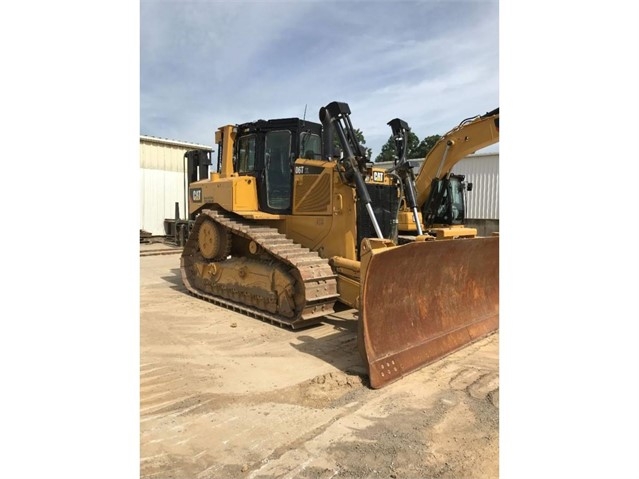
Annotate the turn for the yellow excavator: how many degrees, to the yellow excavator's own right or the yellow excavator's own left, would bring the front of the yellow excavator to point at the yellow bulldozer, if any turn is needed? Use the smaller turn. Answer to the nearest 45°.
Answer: approximately 90° to the yellow excavator's own right

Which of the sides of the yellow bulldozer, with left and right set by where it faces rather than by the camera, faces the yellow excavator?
left

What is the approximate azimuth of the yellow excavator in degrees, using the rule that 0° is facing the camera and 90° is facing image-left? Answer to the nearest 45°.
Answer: approximately 315°

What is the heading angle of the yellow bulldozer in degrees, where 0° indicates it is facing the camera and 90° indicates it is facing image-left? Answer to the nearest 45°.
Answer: approximately 315°

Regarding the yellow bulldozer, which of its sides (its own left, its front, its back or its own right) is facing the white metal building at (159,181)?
back

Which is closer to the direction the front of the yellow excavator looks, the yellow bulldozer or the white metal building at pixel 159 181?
the yellow bulldozer
